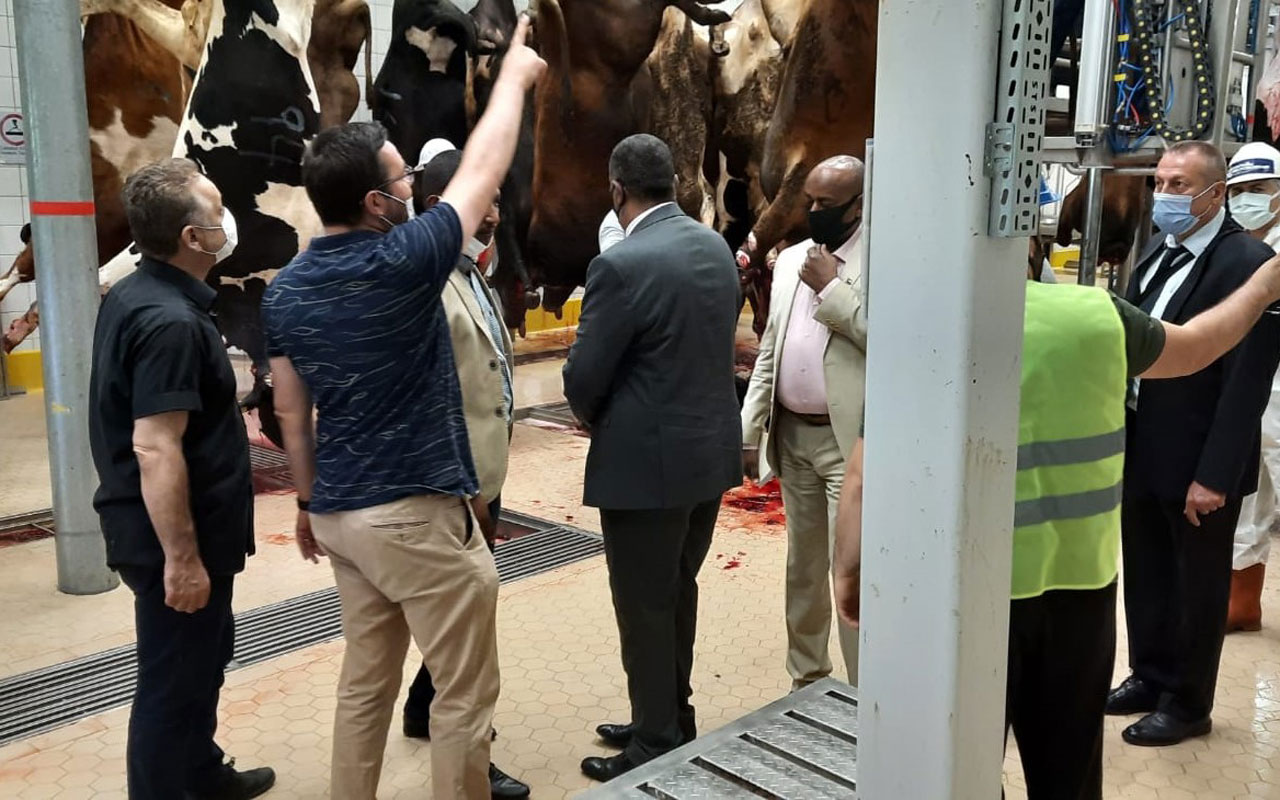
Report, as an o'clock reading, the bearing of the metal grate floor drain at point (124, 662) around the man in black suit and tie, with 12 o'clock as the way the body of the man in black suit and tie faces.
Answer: The metal grate floor drain is roughly at 1 o'clock from the man in black suit and tie.

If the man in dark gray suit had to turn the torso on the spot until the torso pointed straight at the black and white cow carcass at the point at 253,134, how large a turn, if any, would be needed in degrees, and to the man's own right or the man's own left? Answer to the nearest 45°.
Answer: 0° — they already face it

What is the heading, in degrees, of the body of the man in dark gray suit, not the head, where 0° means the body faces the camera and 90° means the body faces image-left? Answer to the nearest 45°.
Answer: approximately 135°

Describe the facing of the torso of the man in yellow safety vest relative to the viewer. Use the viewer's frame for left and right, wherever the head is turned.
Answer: facing away from the viewer

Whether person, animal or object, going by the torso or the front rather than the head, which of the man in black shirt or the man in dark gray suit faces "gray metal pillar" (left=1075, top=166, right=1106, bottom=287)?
the man in black shirt

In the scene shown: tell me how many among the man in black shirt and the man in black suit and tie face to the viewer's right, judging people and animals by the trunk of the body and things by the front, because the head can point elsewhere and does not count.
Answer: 1

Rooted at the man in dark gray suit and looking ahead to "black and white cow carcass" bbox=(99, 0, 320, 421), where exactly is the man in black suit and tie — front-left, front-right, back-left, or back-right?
back-right

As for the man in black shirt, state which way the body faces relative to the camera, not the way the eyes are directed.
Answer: to the viewer's right

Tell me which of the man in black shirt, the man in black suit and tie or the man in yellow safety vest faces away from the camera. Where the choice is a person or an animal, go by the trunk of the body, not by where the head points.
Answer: the man in yellow safety vest

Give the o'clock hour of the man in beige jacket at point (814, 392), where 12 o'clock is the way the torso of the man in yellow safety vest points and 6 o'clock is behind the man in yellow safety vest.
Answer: The man in beige jacket is roughly at 11 o'clock from the man in yellow safety vest.

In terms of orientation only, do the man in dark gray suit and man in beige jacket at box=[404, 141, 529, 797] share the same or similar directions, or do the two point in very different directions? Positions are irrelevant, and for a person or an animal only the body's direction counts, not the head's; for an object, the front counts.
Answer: very different directions

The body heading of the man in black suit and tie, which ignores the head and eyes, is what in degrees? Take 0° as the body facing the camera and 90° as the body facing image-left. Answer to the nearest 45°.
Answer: approximately 45°

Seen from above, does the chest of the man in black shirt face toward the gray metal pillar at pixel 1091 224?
yes
